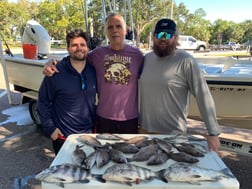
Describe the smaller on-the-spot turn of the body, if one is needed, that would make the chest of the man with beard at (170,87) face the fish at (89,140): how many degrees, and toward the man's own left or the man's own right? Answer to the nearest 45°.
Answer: approximately 45° to the man's own right

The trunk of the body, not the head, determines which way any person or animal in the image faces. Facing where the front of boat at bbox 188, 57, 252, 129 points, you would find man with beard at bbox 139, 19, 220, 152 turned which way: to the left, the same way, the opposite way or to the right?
to the right

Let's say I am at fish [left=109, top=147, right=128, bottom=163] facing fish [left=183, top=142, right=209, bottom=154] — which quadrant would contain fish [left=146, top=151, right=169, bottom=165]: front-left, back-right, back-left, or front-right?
front-right

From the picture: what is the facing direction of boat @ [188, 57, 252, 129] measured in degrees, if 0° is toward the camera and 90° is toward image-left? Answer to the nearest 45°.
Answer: approximately 270°

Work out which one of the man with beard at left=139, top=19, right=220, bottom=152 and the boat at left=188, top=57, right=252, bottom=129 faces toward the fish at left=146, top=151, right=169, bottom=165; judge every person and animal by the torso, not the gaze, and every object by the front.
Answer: the man with beard

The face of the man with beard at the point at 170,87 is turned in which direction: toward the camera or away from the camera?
toward the camera

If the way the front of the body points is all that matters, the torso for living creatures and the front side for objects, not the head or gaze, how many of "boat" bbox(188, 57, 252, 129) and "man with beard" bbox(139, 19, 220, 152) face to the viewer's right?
1

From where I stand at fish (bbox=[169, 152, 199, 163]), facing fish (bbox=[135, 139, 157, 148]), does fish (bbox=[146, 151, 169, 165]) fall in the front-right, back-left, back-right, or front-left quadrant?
front-left

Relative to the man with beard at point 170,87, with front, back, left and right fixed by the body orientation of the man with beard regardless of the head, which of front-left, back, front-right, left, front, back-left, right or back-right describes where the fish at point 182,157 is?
front

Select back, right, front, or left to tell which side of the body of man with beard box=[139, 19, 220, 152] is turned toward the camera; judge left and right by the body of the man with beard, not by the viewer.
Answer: front

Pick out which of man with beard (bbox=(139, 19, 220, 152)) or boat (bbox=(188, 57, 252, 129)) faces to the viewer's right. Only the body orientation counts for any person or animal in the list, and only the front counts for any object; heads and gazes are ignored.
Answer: the boat
